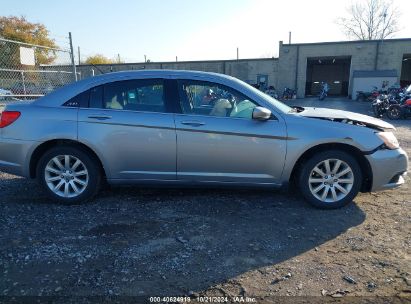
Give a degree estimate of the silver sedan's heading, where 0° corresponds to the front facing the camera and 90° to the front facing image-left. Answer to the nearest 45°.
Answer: approximately 270°

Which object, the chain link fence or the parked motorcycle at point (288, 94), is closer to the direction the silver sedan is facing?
the parked motorcycle

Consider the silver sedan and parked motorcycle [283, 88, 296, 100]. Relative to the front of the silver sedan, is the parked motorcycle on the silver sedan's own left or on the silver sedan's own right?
on the silver sedan's own left

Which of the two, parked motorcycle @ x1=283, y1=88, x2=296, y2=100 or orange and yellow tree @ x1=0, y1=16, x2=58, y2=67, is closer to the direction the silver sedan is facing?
the parked motorcycle

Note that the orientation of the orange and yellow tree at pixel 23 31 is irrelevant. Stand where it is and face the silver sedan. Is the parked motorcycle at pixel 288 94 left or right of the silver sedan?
left

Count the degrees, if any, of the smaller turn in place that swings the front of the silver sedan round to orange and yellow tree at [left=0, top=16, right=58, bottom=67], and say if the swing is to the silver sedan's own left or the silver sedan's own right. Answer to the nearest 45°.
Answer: approximately 135° to the silver sedan's own left

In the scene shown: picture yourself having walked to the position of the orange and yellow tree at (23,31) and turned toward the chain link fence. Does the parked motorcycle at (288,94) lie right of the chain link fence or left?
left

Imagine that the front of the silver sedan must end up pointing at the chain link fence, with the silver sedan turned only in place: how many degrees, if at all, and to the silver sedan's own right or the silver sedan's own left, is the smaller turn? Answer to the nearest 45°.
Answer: approximately 135° to the silver sedan's own left
